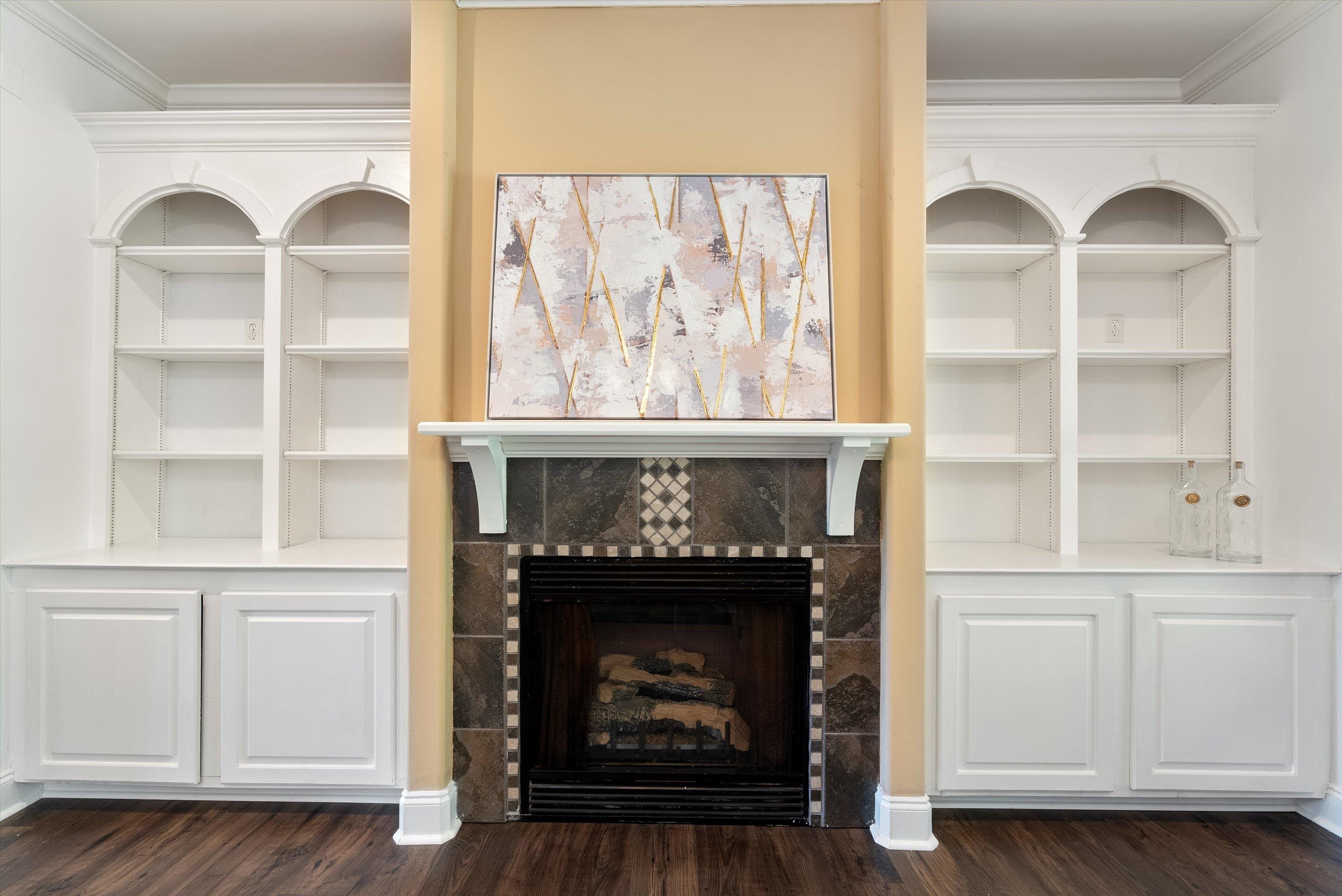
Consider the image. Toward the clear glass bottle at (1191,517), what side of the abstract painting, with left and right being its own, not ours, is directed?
left

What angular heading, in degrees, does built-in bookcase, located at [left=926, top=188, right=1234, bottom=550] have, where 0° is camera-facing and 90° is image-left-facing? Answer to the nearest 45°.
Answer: approximately 0°

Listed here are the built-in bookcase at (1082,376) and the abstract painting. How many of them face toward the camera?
2

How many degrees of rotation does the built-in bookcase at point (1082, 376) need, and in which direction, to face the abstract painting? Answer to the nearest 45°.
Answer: approximately 45° to its right

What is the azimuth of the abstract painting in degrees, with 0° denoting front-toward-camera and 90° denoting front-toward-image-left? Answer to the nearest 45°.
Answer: approximately 0°

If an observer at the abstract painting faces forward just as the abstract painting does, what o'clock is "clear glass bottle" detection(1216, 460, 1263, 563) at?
The clear glass bottle is roughly at 9 o'clock from the abstract painting.
